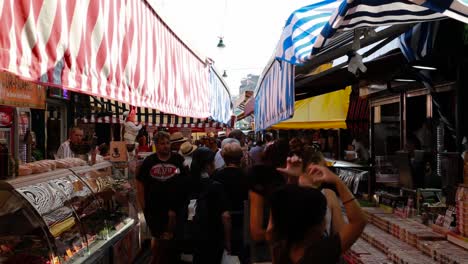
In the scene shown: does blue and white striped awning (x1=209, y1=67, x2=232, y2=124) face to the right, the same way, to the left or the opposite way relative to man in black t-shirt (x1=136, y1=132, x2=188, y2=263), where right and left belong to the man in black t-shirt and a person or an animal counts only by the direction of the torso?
to the left

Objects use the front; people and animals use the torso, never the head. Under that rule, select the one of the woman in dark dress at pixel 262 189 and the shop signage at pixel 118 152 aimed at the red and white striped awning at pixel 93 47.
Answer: the shop signage

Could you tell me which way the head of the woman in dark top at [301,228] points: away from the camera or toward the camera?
away from the camera

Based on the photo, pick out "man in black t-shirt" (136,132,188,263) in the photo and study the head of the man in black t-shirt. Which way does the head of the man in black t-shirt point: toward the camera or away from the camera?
toward the camera

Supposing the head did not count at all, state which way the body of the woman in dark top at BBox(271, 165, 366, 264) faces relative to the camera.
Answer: away from the camera

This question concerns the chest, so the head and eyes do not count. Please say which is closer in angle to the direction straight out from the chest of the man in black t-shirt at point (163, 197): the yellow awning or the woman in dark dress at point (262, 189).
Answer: the woman in dark dress

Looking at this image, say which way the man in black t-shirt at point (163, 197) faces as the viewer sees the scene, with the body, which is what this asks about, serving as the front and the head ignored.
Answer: toward the camera
